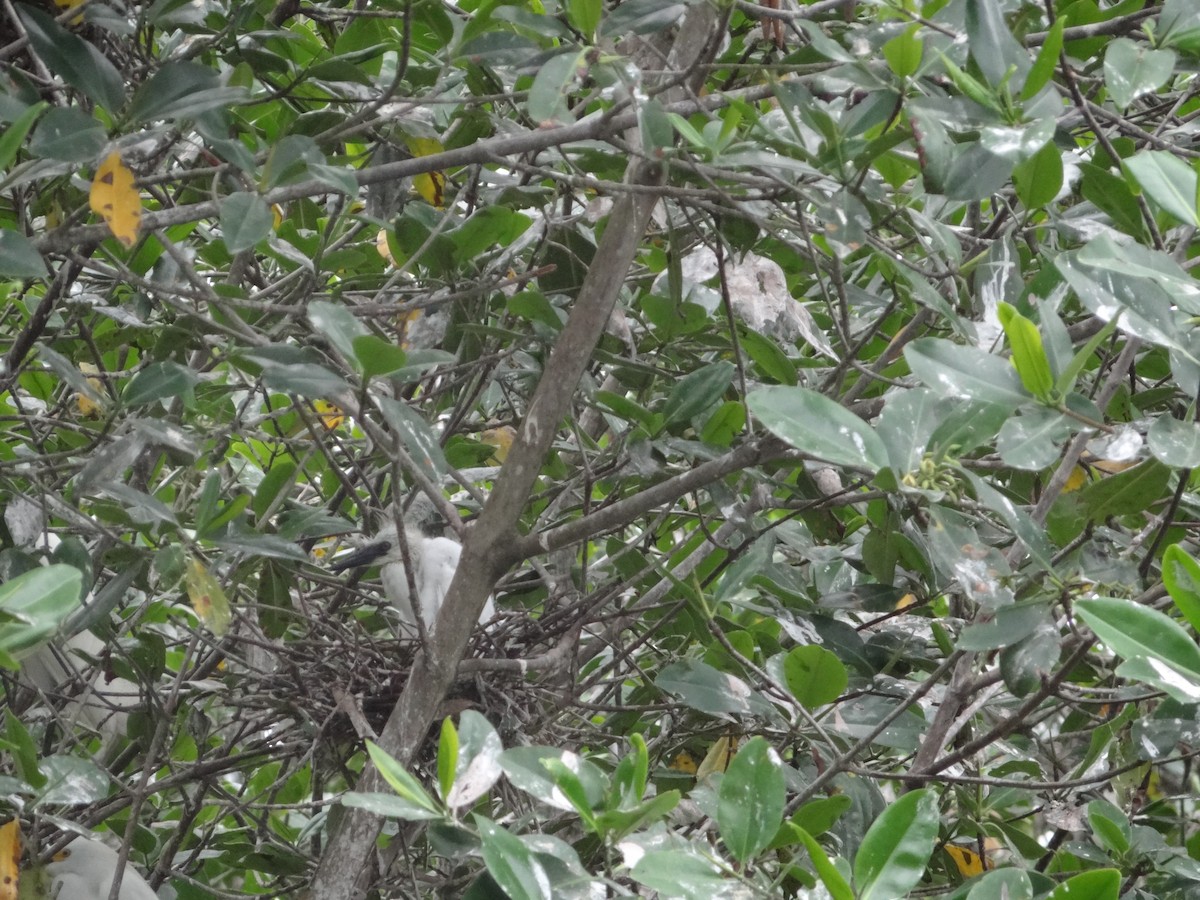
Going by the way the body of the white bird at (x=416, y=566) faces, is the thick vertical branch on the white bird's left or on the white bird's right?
on the white bird's left

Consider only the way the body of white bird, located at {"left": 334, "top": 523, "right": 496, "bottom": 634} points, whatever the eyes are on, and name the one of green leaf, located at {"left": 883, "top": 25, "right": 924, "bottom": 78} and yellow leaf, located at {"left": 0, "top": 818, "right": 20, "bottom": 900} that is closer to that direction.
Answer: the yellow leaf

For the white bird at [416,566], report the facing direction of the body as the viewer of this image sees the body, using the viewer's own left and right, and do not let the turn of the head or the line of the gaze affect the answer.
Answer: facing to the left of the viewer

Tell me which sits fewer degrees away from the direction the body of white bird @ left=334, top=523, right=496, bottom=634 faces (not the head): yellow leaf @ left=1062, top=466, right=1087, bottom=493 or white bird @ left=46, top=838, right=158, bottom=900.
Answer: the white bird

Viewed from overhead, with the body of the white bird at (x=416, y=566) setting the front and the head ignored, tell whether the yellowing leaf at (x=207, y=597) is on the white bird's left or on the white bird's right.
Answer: on the white bird's right
